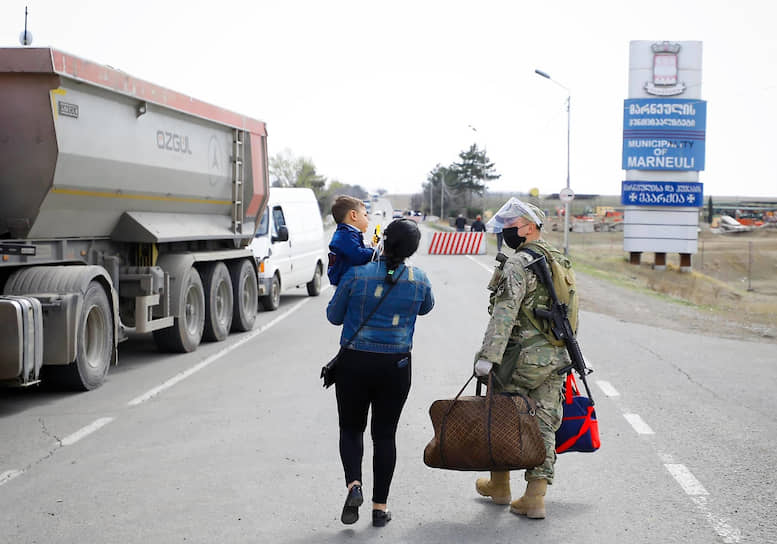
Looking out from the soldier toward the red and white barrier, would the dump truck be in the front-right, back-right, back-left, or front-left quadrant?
front-left

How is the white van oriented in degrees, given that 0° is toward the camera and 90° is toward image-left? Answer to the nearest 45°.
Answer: approximately 45°

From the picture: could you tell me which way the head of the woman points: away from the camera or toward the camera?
away from the camera

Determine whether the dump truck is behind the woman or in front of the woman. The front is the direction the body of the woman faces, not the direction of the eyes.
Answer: in front

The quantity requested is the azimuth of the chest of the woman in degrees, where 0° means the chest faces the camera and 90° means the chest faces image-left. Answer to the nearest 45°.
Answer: approximately 180°

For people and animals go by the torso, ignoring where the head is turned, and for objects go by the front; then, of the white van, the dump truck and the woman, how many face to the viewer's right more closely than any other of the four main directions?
0

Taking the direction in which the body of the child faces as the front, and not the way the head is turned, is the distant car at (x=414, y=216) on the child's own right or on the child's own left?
on the child's own left

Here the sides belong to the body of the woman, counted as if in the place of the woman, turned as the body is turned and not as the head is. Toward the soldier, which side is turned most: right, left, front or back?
right

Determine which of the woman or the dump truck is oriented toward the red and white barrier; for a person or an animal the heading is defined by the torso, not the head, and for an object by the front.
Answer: the woman

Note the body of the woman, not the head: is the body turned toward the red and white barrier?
yes

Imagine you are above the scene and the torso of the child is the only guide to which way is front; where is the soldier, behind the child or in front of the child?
in front

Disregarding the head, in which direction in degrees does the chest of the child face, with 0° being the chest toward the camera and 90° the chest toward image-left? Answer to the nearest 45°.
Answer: approximately 270°

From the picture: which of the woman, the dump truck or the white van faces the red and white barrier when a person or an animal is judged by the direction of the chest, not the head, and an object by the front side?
the woman
